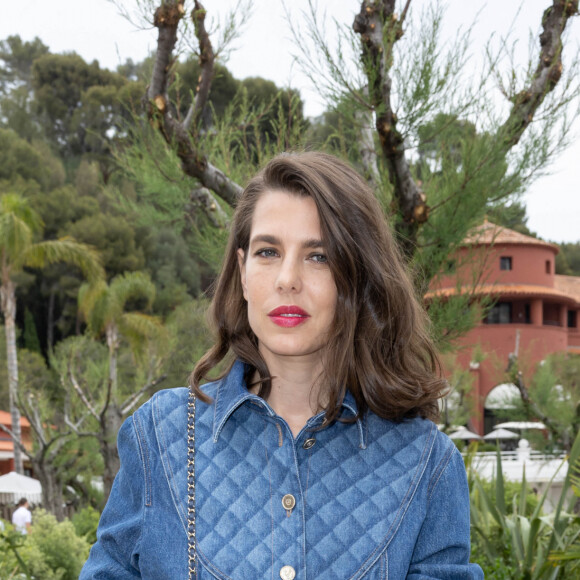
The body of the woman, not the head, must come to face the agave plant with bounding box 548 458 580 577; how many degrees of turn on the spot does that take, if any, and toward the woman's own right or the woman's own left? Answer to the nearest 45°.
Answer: approximately 135° to the woman's own left

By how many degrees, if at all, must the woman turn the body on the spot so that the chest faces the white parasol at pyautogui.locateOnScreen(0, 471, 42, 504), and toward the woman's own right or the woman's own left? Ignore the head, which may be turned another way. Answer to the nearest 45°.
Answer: approximately 180°

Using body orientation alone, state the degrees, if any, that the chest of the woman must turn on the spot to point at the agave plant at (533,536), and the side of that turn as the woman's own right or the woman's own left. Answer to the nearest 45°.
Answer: approximately 135° to the woman's own left

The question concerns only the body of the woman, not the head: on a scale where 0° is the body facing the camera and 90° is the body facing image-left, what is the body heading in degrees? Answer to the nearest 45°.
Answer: approximately 0°

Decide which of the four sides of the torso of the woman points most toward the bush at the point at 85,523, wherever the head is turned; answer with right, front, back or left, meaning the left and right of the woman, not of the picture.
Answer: back

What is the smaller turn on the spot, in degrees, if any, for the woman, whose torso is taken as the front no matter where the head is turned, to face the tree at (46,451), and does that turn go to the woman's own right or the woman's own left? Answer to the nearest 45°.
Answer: approximately 180°

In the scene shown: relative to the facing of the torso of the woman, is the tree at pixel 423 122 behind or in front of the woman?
behind

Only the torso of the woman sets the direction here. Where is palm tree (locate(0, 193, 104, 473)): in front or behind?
behind
